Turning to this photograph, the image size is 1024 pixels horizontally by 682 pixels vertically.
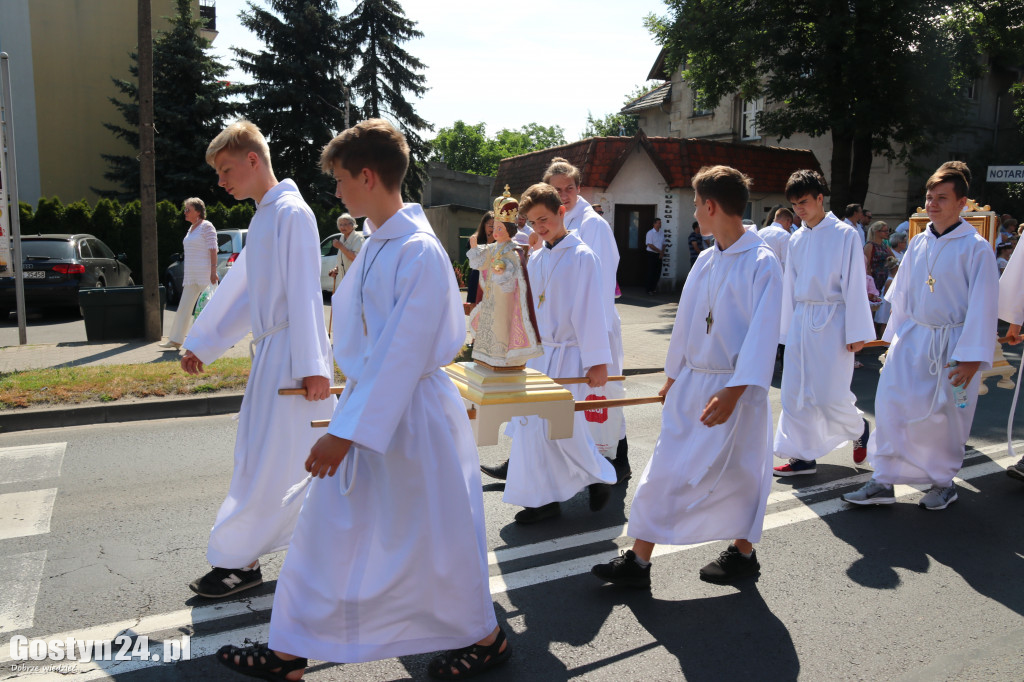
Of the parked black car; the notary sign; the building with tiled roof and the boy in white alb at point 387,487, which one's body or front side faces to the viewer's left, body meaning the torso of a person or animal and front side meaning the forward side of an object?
the boy in white alb

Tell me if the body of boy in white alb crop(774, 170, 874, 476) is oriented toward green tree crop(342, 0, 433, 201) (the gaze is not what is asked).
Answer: no

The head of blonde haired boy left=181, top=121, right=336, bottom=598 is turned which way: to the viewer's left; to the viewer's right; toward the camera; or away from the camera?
to the viewer's left

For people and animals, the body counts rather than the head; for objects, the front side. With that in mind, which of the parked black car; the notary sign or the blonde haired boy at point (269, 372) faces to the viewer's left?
the blonde haired boy

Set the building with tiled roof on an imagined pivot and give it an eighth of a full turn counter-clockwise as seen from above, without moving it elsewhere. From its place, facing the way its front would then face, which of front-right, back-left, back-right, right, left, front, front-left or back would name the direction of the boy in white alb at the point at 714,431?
front-right

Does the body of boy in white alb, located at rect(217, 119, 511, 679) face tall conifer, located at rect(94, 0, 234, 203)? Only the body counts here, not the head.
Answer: no

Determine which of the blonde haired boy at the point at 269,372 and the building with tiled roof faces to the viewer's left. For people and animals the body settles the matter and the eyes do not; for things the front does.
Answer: the blonde haired boy

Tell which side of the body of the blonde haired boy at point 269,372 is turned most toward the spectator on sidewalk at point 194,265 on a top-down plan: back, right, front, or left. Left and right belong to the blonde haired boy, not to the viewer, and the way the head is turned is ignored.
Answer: right

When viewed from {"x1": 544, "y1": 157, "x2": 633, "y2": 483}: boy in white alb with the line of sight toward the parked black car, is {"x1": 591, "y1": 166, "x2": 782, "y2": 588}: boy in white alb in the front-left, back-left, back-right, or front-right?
back-left

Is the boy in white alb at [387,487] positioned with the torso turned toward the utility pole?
no

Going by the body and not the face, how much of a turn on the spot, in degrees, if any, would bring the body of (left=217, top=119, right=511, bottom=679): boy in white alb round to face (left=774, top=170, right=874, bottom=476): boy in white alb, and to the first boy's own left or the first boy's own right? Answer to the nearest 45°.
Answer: approximately 135° to the first boy's own right

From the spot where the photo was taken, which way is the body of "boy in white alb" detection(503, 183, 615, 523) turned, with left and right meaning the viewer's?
facing the viewer and to the left of the viewer

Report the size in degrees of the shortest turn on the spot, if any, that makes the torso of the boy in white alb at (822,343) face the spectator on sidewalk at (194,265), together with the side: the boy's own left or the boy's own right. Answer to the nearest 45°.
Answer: approximately 45° to the boy's own right

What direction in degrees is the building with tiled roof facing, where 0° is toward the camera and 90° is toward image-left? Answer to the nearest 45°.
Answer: approximately 0°

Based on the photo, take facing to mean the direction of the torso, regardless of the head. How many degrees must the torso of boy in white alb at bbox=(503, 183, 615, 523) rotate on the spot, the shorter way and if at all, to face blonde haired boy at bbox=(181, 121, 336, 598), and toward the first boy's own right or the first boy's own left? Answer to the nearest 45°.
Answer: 0° — they already face them

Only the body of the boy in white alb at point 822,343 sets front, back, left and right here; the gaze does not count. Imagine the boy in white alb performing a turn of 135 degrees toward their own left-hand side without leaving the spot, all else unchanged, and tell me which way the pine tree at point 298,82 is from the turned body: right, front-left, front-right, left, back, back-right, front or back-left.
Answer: back-left

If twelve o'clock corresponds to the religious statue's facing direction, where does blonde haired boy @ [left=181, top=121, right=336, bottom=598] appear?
The blonde haired boy is roughly at 1 o'clock from the religious statue.

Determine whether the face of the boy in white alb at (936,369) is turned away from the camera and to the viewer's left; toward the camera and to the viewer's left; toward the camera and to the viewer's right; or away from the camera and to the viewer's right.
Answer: toward the camera and to the viewer's left
